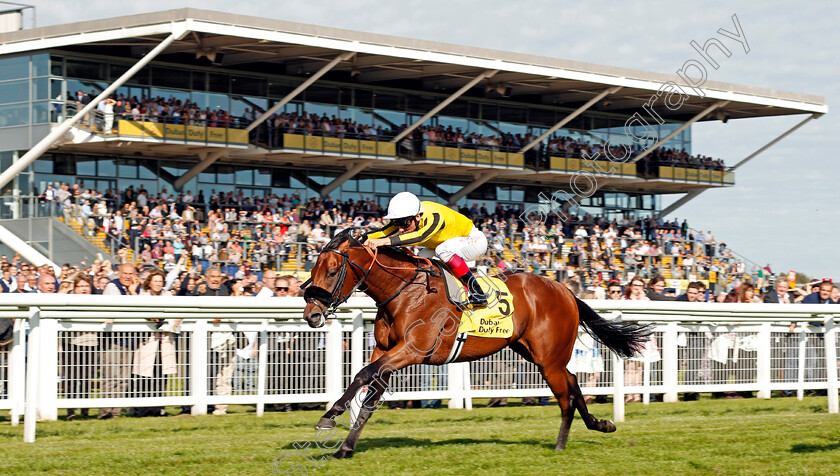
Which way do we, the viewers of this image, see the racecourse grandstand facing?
facing the viewer and to the right of the viewer

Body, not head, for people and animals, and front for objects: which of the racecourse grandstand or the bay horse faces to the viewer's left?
the bay horse

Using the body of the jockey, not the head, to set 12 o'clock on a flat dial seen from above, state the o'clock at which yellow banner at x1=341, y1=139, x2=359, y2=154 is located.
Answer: The yellow banner is roughly at 3 o'clock from the jockey.

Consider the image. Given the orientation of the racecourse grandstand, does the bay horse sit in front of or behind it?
in front

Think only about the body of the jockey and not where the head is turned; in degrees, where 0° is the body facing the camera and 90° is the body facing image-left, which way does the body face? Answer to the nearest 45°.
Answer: approximately 90°

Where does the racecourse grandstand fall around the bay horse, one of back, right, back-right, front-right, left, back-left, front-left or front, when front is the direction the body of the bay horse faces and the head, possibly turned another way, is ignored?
right

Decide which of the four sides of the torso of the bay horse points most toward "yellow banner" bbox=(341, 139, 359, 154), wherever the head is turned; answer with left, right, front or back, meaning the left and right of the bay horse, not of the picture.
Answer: right

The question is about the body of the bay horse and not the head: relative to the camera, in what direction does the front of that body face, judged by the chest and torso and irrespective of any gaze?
to the viewer's left

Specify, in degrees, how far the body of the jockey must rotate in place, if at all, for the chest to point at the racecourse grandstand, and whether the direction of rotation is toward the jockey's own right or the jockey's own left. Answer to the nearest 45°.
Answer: approximately 90° to the jockey's own right

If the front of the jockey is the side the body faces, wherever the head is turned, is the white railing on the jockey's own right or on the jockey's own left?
on the jockey's own right
